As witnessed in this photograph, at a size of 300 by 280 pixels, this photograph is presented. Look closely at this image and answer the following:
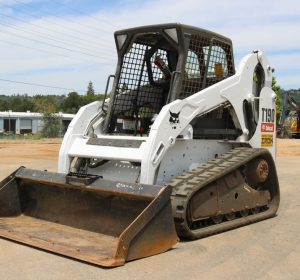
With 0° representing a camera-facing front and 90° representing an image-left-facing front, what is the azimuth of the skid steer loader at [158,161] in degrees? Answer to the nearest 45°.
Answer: approximately 45°
